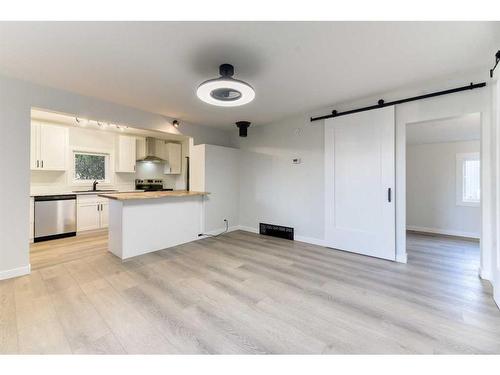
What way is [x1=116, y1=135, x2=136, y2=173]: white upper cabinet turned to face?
toward the camera

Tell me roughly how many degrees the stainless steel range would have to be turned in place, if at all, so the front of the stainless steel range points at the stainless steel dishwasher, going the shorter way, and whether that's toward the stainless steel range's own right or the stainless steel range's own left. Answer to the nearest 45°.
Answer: approximately 90° to the stainless steel range's own right

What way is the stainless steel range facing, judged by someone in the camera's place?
facing the viewer and to the right of the viewer

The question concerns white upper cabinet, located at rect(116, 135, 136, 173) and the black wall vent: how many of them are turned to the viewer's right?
0

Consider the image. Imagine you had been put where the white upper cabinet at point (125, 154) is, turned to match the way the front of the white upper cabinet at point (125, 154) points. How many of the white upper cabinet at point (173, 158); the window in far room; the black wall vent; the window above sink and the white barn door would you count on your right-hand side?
1

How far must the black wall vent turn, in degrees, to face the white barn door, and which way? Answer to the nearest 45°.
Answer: approximately 90° to its left

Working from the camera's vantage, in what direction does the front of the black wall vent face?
facing the viewer and to the left of the viewer

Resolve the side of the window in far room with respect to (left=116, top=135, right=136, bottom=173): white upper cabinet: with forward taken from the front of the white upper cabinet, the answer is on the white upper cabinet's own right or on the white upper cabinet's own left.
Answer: on the white upper cabinet's own left

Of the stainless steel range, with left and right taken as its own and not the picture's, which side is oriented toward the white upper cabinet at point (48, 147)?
right

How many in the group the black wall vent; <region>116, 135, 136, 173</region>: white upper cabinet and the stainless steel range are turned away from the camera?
0

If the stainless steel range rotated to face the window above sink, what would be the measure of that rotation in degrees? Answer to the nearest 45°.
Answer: approximately 135° to its right

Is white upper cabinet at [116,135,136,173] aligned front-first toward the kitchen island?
yes

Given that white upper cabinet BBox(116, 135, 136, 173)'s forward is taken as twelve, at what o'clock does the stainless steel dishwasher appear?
The stainless steel dishwasher is roughly at 2 o'clock from the white upper cabinet.

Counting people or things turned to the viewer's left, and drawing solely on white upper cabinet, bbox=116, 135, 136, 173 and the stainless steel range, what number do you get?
0

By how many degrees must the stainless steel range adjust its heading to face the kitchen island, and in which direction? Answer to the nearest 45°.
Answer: approximately 45° to its right
